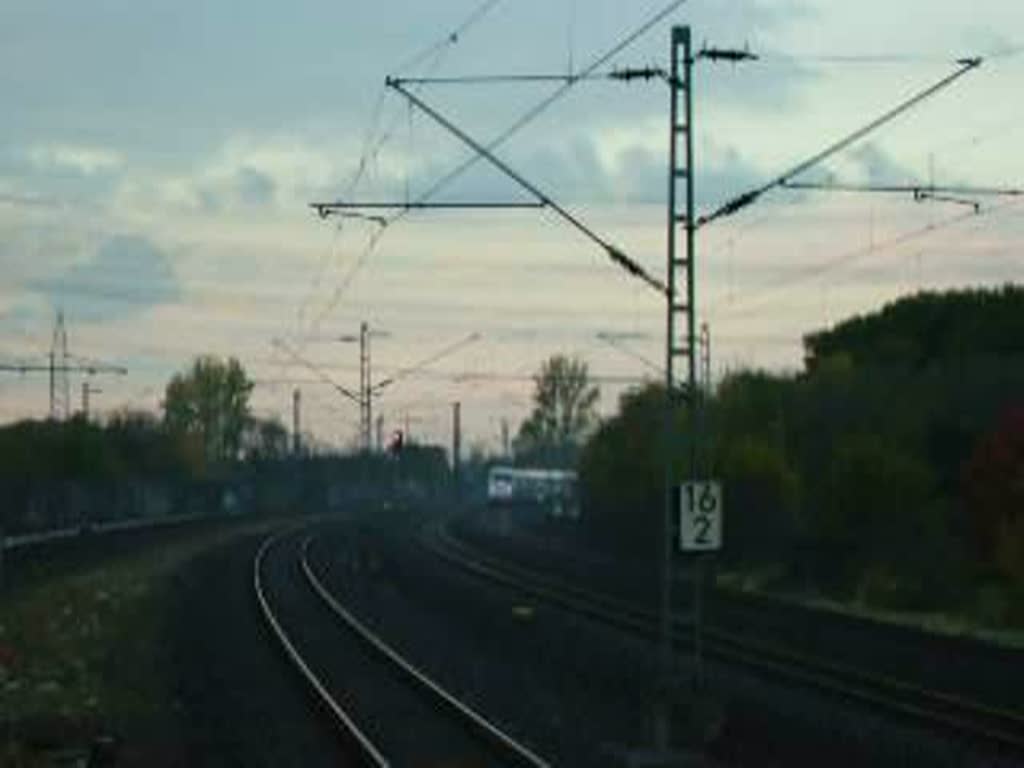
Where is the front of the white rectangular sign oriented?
toward the camera
